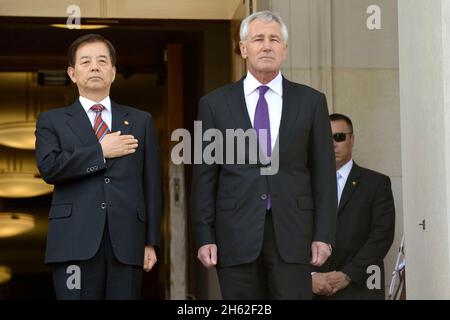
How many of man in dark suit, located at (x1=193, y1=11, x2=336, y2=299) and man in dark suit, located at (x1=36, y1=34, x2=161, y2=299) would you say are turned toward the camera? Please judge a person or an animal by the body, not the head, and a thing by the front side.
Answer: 2

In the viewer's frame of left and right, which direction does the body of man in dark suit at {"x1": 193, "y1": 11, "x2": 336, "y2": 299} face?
facing the viewer

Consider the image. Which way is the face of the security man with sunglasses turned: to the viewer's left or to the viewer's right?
to the viewer's left

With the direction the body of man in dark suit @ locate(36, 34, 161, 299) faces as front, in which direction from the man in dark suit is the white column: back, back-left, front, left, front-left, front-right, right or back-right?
left

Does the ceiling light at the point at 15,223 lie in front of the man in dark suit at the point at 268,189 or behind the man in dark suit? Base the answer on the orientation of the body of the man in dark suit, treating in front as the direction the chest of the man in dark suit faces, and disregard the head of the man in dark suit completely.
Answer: behind

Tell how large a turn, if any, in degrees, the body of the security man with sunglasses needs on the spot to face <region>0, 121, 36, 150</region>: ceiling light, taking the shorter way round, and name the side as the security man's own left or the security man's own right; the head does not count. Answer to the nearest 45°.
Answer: approximately 90° to the security man's own right

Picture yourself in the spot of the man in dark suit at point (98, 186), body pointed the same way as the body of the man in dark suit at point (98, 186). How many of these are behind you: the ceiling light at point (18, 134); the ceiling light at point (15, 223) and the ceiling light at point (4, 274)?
3

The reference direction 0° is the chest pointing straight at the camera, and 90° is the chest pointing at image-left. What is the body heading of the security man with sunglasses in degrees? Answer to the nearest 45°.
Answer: approximately 45°

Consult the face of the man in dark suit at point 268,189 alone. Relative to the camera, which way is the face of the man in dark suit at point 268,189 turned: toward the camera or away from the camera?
toward the camera

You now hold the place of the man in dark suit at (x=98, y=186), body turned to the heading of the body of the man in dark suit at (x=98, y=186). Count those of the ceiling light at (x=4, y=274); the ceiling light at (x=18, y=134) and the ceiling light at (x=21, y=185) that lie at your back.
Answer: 3

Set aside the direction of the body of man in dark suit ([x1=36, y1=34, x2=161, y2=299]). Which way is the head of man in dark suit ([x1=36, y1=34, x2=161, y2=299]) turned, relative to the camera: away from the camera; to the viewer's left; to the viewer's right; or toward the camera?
toward the camera

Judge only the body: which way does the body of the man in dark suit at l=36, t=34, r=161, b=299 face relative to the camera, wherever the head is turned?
toward the camera

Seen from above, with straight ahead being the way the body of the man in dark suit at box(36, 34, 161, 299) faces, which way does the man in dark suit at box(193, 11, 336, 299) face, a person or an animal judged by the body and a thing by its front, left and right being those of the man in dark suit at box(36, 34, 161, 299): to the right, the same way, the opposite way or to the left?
the same way
